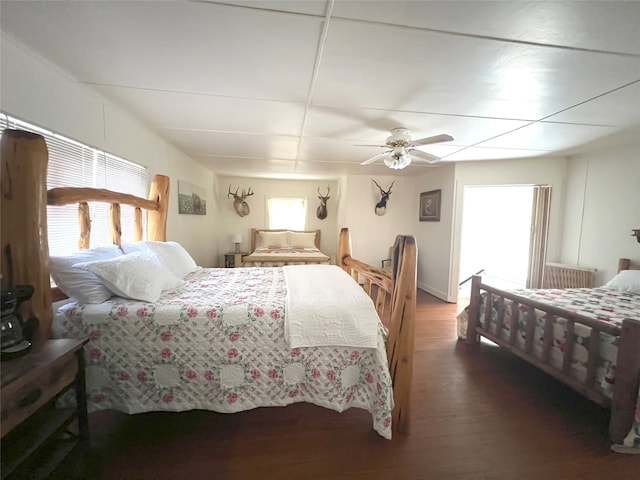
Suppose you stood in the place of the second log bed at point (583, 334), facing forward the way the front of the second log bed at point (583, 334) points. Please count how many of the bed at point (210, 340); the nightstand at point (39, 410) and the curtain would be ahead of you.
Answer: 2

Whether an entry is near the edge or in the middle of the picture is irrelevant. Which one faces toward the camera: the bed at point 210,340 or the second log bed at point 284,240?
the second log bed

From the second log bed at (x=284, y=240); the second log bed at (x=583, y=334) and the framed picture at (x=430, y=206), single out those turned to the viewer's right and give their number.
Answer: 0

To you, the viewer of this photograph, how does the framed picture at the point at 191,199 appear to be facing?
facing the viewer and to the right of the viewer

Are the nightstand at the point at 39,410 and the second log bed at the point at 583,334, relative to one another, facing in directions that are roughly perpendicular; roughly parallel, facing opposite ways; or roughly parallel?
roughly parallel, facing opposite ways

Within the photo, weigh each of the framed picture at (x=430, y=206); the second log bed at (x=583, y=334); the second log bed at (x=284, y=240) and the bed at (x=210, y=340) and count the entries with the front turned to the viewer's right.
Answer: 1

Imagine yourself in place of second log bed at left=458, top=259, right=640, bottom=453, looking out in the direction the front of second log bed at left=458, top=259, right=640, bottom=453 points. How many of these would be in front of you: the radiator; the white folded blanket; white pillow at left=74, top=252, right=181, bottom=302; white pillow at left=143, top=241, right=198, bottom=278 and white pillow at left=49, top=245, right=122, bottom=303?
4

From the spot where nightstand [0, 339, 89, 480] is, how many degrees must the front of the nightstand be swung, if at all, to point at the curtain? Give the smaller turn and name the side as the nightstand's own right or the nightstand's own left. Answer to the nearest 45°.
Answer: approximately 45° to the nightstand's own left

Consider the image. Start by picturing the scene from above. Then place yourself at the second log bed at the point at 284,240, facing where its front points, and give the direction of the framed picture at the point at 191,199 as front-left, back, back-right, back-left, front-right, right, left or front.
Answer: front-right

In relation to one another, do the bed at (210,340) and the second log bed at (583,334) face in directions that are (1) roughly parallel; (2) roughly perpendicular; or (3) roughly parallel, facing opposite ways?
roughly parallel, facing opposite ways

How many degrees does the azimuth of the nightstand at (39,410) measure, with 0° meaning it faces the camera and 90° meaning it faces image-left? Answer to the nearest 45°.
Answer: approximately 315°

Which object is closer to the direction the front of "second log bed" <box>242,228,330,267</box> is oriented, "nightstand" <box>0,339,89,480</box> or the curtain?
the nightstand

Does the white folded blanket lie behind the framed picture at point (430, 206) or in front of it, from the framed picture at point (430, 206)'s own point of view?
in front

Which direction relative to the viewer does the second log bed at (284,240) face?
toward the camera

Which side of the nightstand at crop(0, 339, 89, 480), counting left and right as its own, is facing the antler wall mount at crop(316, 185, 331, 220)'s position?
left

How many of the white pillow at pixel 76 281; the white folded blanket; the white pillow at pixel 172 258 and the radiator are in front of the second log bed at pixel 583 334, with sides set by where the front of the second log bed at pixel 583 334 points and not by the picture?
3

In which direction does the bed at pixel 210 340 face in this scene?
to the viewer's right

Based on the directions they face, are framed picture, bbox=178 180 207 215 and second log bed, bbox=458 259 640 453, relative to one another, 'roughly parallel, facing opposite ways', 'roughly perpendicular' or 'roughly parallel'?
roughly parallel, facing opposite ways

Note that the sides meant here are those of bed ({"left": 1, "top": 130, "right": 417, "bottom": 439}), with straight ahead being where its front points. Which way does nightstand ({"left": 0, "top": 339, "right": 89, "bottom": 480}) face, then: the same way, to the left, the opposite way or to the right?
the same way
